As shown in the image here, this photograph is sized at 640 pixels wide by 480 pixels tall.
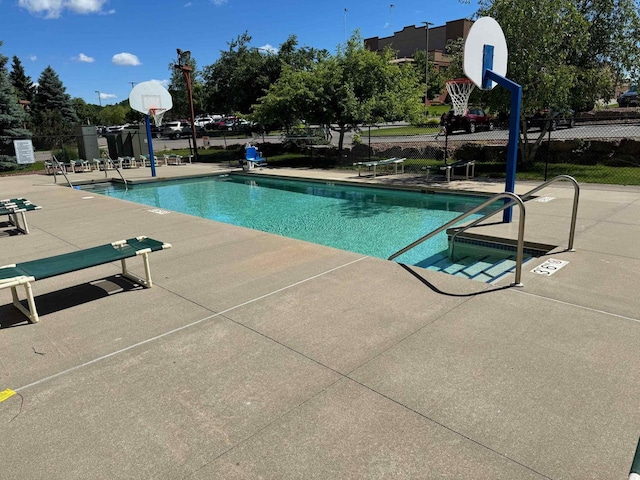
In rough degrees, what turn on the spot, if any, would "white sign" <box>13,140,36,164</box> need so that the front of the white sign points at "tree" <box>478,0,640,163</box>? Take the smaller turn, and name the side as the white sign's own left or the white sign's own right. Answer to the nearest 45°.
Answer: approximately 45° to the white sign's own left

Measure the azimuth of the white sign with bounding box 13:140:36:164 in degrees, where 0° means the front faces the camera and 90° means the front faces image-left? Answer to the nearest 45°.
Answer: approximately 0°

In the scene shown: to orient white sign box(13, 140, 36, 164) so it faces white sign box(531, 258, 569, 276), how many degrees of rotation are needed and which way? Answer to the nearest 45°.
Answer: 0° — it already faces it

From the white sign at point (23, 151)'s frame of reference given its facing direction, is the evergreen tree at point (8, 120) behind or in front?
behind

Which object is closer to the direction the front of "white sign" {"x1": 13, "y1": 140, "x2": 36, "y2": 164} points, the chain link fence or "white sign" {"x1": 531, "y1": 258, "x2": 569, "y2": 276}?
the white sign

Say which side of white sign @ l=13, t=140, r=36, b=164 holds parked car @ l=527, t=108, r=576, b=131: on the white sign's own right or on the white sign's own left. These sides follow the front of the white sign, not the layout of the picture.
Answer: on the white sign's own left

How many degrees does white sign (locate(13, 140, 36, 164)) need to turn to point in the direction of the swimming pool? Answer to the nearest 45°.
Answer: approximately 45° to its left
